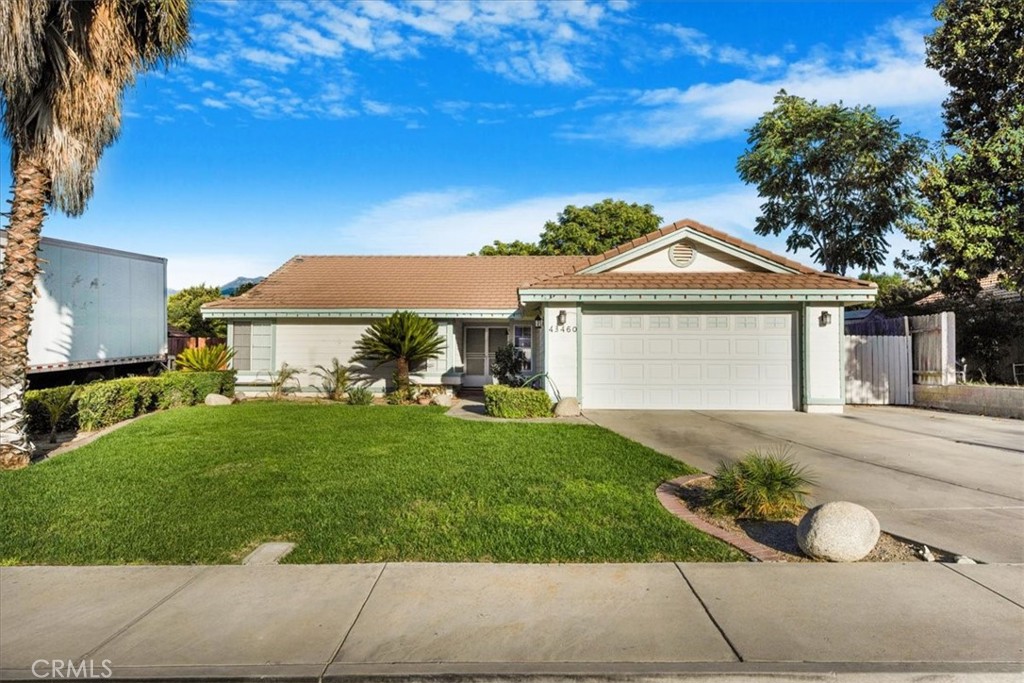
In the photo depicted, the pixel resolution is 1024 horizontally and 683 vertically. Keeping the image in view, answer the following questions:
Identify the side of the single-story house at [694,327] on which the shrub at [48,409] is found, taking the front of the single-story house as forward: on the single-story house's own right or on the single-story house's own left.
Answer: on the single-story house's own right

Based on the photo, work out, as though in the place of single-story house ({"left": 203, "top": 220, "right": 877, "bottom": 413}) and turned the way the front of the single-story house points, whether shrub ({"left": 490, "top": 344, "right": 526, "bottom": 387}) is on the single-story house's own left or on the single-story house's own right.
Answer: on the single-story house's own right

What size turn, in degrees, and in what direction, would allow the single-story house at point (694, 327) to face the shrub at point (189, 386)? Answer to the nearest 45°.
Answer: approximately 90° to its right

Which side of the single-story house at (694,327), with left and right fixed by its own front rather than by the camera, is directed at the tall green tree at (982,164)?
left

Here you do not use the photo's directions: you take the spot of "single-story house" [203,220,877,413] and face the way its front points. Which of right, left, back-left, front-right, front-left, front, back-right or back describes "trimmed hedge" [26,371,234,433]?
right

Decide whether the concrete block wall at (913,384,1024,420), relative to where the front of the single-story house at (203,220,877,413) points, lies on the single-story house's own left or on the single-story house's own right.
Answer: on the single-story house's own left

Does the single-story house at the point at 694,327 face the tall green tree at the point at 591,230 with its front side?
no

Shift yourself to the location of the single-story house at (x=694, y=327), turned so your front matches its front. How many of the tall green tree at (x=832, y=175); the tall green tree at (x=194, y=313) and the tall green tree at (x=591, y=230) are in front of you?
0

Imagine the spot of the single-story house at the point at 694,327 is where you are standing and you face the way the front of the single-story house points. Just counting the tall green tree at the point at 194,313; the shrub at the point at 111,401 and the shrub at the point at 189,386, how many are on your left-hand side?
0

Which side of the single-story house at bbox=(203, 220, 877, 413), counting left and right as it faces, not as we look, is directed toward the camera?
front

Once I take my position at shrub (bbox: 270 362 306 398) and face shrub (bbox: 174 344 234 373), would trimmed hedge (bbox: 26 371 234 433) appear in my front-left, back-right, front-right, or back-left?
front-left

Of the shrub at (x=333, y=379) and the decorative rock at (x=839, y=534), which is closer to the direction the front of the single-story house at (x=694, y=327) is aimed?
the decorative rock
